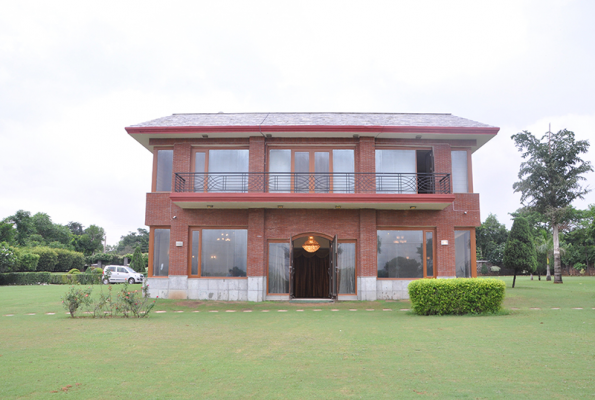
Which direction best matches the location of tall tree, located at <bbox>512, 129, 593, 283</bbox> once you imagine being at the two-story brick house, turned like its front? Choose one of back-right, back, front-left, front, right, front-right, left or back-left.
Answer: back-left

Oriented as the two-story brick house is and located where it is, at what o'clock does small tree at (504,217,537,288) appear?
The small tree is roughly at 8 o'clock from the two-story brick house.

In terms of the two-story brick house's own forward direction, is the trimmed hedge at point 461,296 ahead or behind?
ahead

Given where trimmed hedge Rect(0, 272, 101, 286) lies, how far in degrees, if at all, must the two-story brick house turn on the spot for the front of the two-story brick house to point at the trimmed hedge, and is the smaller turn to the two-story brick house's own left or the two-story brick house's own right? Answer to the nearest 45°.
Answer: approximately 135° to the two-story brick house's own right

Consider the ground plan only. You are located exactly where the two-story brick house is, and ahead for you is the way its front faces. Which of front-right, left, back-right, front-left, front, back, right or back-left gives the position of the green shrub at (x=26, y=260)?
back-right

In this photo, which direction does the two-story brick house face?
toward the camera

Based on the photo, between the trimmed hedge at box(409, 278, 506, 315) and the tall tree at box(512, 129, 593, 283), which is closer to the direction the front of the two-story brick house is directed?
the trimmed hedge

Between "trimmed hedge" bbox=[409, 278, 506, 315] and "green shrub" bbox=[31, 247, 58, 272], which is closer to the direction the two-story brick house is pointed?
the trimmed hedge
